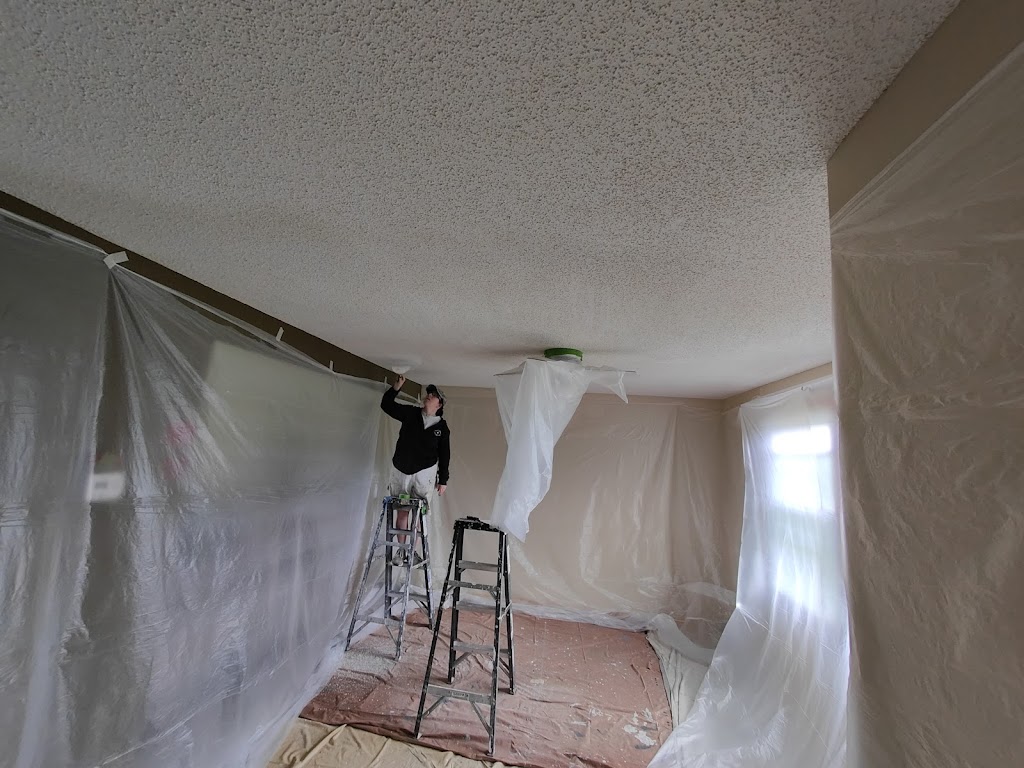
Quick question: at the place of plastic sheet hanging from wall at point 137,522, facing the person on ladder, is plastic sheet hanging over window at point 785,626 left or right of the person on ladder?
right

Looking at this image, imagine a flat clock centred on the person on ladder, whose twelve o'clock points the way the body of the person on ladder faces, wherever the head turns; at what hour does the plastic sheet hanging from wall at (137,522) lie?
The plastic sheet hanging from wall is roughly at 1 o'clock from the person on ladder.

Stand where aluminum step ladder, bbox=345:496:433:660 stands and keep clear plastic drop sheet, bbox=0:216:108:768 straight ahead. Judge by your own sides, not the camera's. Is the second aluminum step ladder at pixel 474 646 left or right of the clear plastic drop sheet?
left

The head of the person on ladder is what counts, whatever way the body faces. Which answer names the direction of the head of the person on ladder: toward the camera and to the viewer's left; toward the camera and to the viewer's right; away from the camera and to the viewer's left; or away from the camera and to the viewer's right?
toward the camera and to the viewer's left
